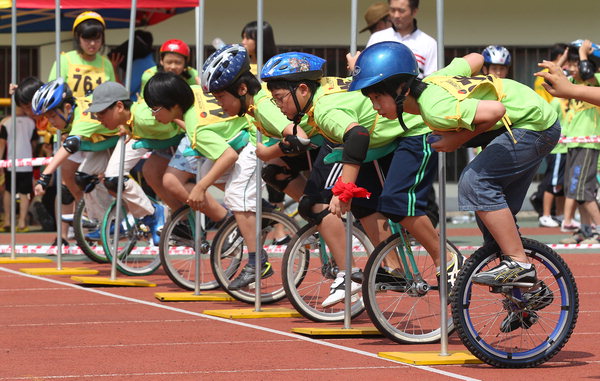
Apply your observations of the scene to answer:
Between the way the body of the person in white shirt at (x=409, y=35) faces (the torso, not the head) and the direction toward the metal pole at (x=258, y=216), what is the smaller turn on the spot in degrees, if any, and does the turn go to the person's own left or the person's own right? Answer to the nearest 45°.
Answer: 0° — they already face it

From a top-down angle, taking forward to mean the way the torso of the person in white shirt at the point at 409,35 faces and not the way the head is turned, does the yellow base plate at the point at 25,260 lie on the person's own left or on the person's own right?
on the person's own right

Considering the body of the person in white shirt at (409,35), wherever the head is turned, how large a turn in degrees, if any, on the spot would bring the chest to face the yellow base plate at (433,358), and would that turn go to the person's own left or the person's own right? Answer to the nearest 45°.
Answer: approximately 45° to the person's own left

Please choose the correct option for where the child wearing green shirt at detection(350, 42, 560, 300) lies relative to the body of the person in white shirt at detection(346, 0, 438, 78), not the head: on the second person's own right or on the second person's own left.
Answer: on the second person's own left

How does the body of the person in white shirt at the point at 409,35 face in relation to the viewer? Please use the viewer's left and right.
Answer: facing the viewer and to the left of the viewer

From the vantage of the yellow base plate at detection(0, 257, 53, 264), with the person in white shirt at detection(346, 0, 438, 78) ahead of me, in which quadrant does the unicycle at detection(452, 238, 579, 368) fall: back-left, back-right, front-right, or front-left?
front-right

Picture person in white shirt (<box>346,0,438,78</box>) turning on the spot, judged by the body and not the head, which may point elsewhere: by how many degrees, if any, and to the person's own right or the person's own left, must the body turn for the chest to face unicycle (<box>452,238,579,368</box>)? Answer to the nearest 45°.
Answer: approximately 45° to the person's own left
